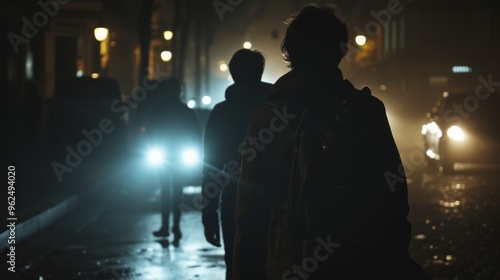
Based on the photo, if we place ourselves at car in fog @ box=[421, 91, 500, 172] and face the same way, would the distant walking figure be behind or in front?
in front

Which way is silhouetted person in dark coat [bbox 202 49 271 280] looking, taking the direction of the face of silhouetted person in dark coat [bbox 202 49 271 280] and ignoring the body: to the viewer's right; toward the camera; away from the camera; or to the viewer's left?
away from the camera

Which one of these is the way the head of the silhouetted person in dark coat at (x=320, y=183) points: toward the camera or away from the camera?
away from the camera
